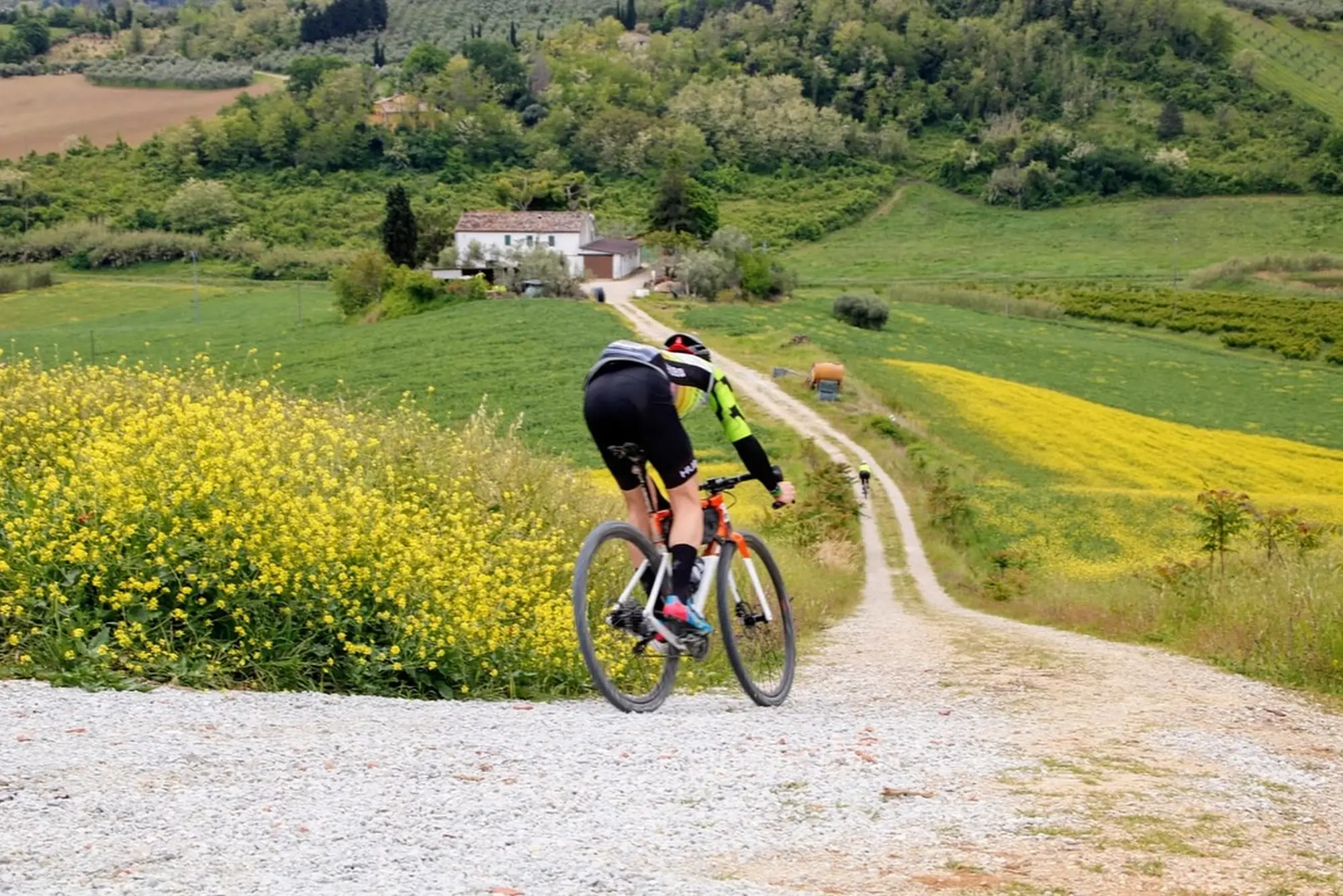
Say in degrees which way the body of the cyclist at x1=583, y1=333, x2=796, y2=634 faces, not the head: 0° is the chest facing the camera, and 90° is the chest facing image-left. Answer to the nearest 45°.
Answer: approximately 225°

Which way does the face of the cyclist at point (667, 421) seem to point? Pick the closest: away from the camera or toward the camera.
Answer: away from the camera

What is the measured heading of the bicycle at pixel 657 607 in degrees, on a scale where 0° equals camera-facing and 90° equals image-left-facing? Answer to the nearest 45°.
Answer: approximately 225°
